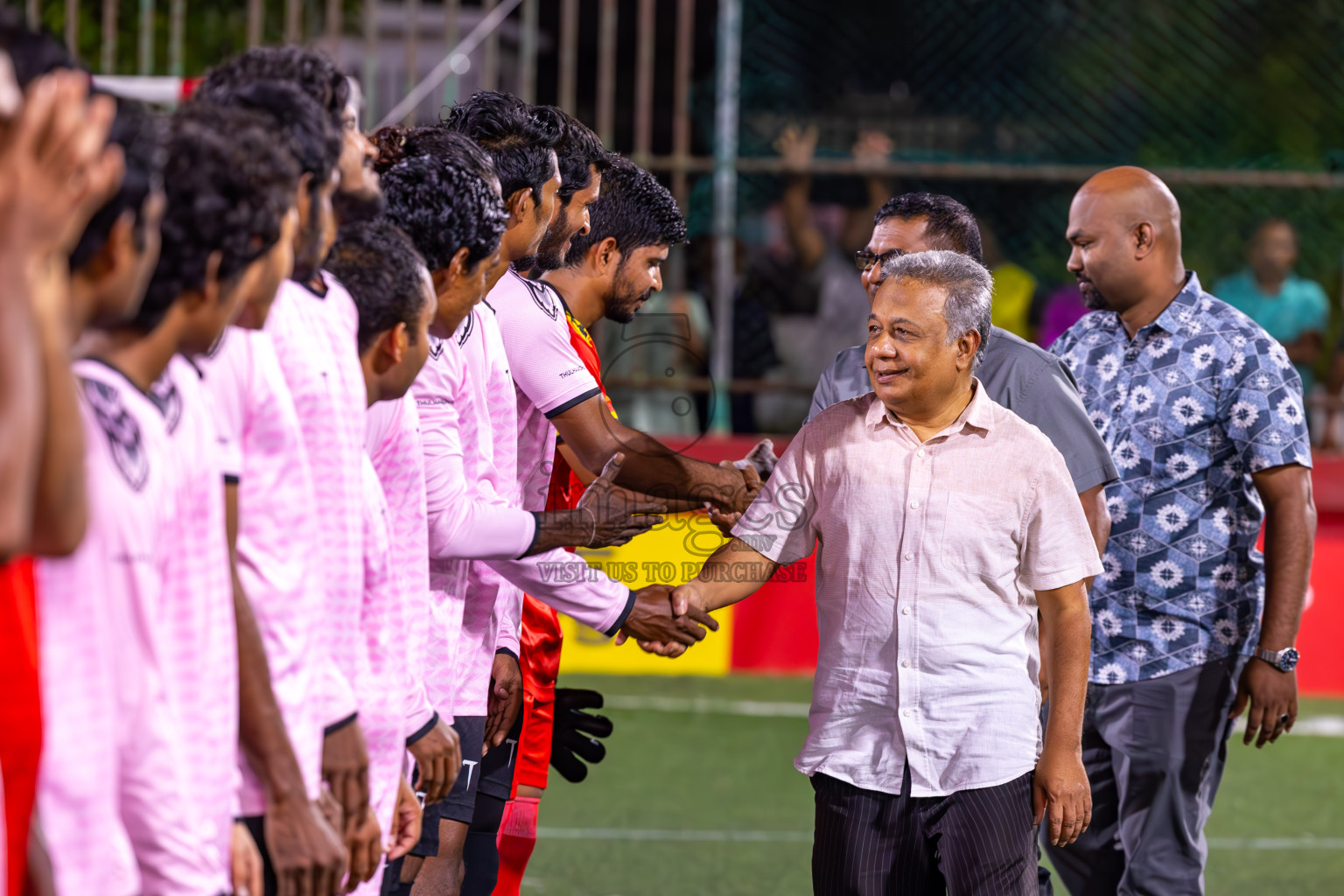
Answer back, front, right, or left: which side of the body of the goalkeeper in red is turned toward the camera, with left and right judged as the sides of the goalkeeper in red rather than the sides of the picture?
right

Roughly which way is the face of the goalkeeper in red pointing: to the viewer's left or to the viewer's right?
to the viewer's right

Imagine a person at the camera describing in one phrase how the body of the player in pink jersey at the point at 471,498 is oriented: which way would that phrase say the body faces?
to the viewer's right

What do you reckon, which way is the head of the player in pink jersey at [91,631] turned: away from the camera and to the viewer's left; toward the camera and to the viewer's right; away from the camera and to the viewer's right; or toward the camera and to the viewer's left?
away from the camera and to the viewer's right

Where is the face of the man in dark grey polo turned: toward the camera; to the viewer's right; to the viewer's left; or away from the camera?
to the viewer's left

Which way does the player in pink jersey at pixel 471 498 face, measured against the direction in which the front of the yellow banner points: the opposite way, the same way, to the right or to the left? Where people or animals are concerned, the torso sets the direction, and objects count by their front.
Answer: to the left

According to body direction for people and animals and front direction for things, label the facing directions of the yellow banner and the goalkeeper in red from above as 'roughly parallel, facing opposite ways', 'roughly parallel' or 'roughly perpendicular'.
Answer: roughly perpendicular

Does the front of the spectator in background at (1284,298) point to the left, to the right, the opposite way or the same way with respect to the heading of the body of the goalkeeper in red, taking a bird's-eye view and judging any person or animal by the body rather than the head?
to the right

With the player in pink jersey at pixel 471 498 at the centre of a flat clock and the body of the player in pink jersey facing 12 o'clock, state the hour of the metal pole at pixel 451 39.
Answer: The metal pole is roughly at 9 o'clock from the player in pink jersey.

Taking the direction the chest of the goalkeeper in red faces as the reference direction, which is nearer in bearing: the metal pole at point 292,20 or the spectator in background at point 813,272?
the spectator in background

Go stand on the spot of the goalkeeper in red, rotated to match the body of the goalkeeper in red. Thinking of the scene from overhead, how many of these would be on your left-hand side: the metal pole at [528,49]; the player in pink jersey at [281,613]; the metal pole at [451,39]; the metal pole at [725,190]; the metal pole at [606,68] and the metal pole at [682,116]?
5

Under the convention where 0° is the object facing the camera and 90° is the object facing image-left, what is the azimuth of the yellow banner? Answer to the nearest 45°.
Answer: approximately 0°
